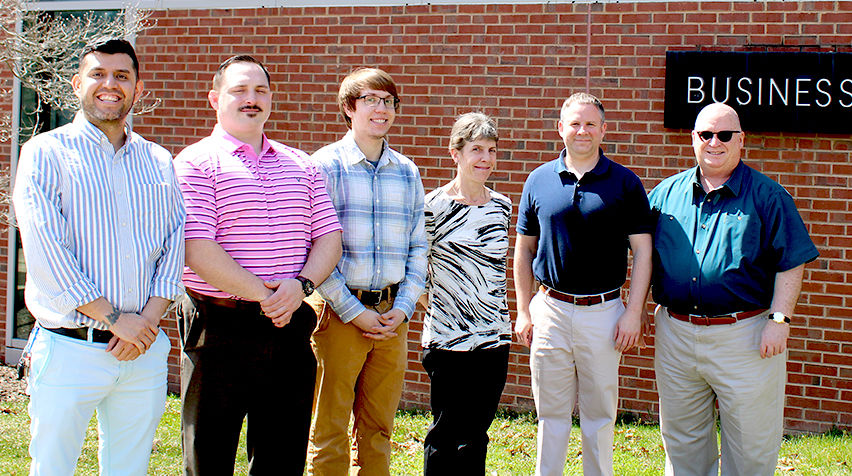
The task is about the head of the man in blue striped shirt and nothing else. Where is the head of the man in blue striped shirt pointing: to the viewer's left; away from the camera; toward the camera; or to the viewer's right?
toward the camera

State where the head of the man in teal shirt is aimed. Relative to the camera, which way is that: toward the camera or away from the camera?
toward the camera

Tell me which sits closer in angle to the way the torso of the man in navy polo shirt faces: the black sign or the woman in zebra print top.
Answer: the woman in zebra print top

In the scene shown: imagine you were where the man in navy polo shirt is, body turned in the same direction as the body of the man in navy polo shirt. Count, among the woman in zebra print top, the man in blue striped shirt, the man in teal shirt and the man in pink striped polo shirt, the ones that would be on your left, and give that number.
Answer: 1

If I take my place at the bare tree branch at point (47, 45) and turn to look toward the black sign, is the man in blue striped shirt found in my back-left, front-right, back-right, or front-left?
front-right

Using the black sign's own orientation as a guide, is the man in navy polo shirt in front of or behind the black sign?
in front

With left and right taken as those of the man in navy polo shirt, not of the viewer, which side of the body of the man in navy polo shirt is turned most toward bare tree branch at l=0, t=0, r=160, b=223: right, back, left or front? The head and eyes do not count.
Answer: right

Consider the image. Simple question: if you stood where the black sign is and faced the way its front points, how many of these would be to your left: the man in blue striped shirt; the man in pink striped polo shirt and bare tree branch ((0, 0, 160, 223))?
0

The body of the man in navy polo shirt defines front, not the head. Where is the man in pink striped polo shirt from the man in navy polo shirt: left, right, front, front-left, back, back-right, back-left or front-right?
front-right

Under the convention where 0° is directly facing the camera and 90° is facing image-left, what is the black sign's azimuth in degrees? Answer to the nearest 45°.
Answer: approximately 0°

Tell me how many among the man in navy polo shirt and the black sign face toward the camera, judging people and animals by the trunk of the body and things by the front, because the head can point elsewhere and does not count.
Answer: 2

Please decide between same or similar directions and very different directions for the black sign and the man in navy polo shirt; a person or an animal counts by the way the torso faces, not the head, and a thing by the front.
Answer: same or similar directions

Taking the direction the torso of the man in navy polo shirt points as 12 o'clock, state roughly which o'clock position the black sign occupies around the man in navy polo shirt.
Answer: The black sign is roughly at 7 o'clock from the man in navy polo shirt.

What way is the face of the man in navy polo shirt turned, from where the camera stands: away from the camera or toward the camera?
toward the camera

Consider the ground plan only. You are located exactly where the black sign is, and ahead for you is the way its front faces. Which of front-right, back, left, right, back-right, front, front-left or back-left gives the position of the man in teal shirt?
front

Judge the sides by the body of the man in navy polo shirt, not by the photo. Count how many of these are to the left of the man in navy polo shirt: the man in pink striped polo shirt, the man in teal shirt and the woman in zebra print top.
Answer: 1

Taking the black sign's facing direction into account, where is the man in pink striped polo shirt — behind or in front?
in front

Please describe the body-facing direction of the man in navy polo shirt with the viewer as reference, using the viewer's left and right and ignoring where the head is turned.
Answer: facing the viewer
